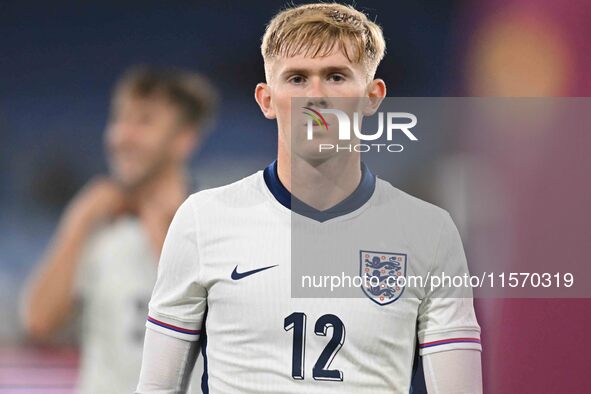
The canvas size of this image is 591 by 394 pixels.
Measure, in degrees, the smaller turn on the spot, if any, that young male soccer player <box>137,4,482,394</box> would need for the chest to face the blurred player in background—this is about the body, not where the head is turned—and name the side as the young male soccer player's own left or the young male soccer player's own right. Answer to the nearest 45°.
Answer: approximately 135° to the young male soccer player's own right

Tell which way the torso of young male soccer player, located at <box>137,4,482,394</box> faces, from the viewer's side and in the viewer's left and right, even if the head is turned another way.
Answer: facing the viewer

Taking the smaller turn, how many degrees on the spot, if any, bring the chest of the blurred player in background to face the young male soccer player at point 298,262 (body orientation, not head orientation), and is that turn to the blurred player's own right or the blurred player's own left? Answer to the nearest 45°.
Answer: approximately 45° to the blurred player's own left

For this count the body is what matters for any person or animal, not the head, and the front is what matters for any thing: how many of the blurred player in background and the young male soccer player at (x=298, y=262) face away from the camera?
0

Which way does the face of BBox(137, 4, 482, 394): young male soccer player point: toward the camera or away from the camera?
toward the camera

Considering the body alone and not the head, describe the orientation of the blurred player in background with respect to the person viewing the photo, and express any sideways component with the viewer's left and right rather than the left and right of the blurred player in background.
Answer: facing the viewer and to the left of the viewer
